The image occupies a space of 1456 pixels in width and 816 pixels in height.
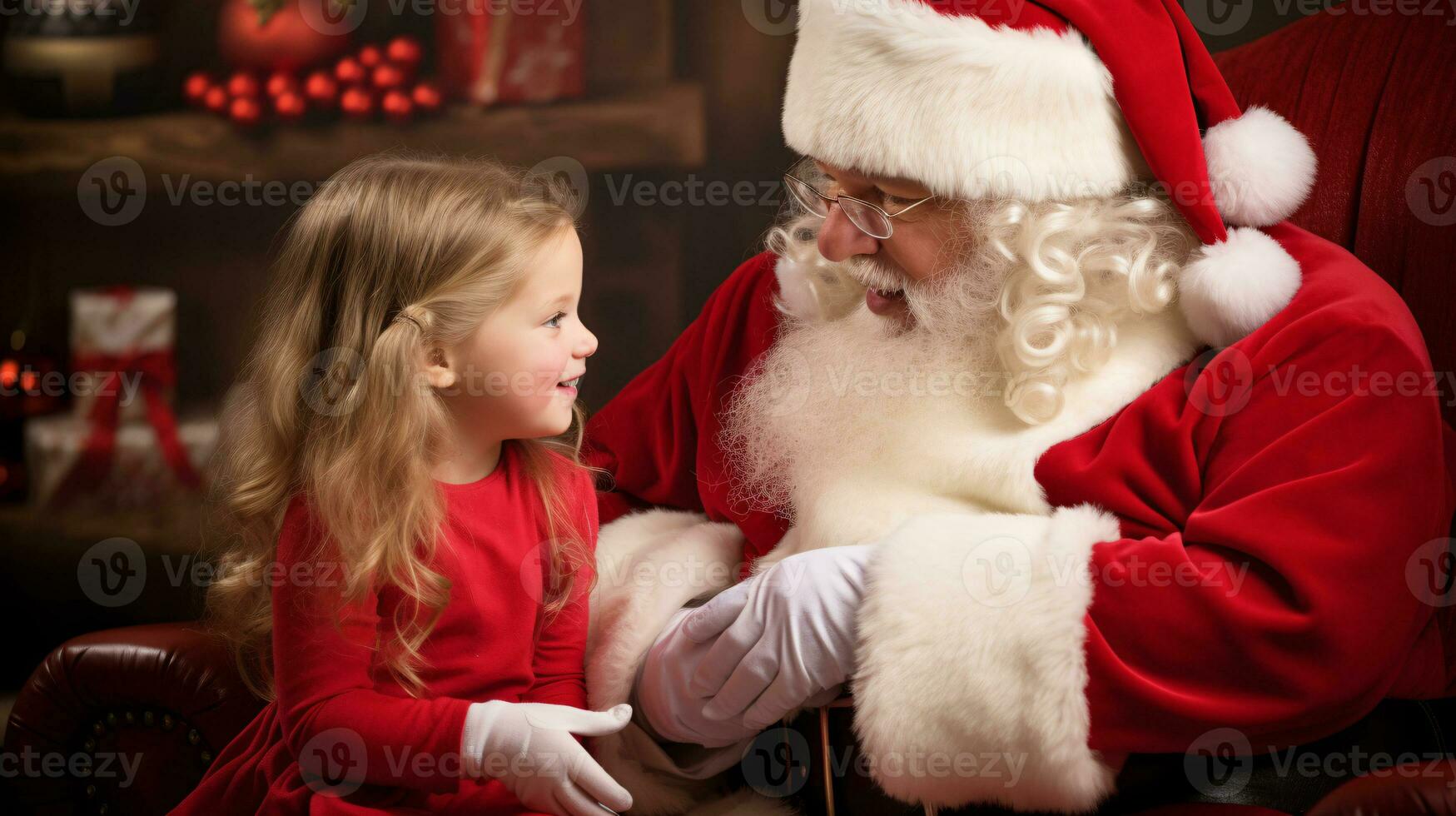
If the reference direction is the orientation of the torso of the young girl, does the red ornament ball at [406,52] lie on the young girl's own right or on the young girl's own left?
on the young girl's own left

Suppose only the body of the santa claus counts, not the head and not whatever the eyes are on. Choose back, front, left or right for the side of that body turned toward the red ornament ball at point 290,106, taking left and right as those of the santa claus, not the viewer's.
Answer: right

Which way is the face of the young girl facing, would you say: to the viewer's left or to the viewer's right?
to the viewer's right

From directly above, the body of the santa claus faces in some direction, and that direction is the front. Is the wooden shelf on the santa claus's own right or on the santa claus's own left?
on the santa claus's own right

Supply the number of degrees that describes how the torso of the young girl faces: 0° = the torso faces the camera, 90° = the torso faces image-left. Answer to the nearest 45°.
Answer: approximately 315°

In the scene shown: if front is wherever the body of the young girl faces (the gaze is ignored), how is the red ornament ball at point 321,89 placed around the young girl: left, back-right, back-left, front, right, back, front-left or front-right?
back-left
